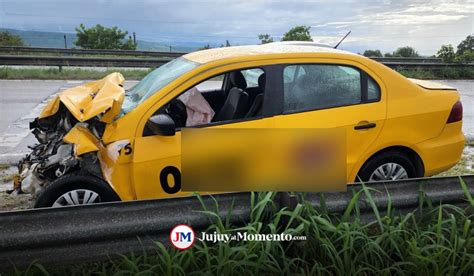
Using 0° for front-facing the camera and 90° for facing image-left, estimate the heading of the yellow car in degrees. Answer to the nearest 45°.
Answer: approximately 90°

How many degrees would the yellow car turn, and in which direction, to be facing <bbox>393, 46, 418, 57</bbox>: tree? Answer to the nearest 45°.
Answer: approximately 135° to its right

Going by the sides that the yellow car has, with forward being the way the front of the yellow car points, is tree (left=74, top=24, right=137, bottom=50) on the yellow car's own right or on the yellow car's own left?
on the yellow car's own right

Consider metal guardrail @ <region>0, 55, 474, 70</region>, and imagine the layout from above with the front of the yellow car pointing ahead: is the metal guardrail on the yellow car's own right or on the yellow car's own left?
on the yellow car's own right

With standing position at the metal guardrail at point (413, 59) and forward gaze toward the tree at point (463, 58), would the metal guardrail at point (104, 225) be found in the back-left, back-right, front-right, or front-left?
back-right

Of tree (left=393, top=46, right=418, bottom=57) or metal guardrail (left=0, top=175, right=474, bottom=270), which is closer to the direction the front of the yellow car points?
the metal guardrail

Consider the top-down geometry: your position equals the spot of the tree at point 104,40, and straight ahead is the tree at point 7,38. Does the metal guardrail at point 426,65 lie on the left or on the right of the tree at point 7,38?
left

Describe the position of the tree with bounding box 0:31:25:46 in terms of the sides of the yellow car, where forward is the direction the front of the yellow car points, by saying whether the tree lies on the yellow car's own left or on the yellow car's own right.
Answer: on the yellow car's own right

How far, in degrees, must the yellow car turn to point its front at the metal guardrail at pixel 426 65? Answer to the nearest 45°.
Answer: approximately 135° to its right
